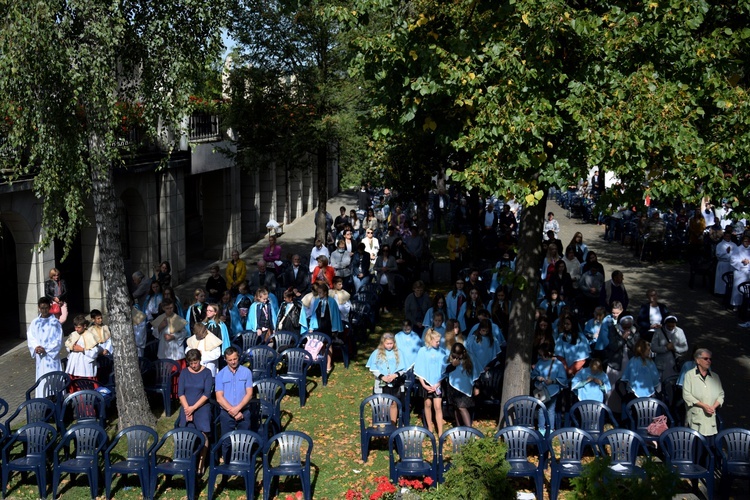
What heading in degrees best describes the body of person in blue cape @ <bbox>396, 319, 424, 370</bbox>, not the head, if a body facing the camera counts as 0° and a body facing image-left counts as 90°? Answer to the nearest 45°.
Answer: approximately 0°

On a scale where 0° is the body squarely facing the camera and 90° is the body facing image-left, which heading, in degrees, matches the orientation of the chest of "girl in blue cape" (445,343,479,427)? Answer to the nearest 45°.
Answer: approximately 45°

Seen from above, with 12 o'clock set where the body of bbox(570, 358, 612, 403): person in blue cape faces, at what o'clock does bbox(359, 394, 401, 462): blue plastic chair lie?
The blue plastic chair is roughly at 2 o'clock from the person in blue cape.

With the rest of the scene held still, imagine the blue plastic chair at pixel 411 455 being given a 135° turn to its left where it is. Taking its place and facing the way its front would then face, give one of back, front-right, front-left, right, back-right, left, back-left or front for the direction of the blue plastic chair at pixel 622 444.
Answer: front-right

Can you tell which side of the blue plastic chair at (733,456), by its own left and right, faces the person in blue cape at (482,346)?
right

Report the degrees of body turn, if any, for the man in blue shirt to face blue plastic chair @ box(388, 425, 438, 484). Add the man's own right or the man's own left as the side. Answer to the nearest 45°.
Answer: approximately 45° to the man's own left

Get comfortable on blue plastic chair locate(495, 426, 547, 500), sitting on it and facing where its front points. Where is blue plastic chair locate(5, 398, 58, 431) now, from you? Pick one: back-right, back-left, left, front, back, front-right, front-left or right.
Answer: right
